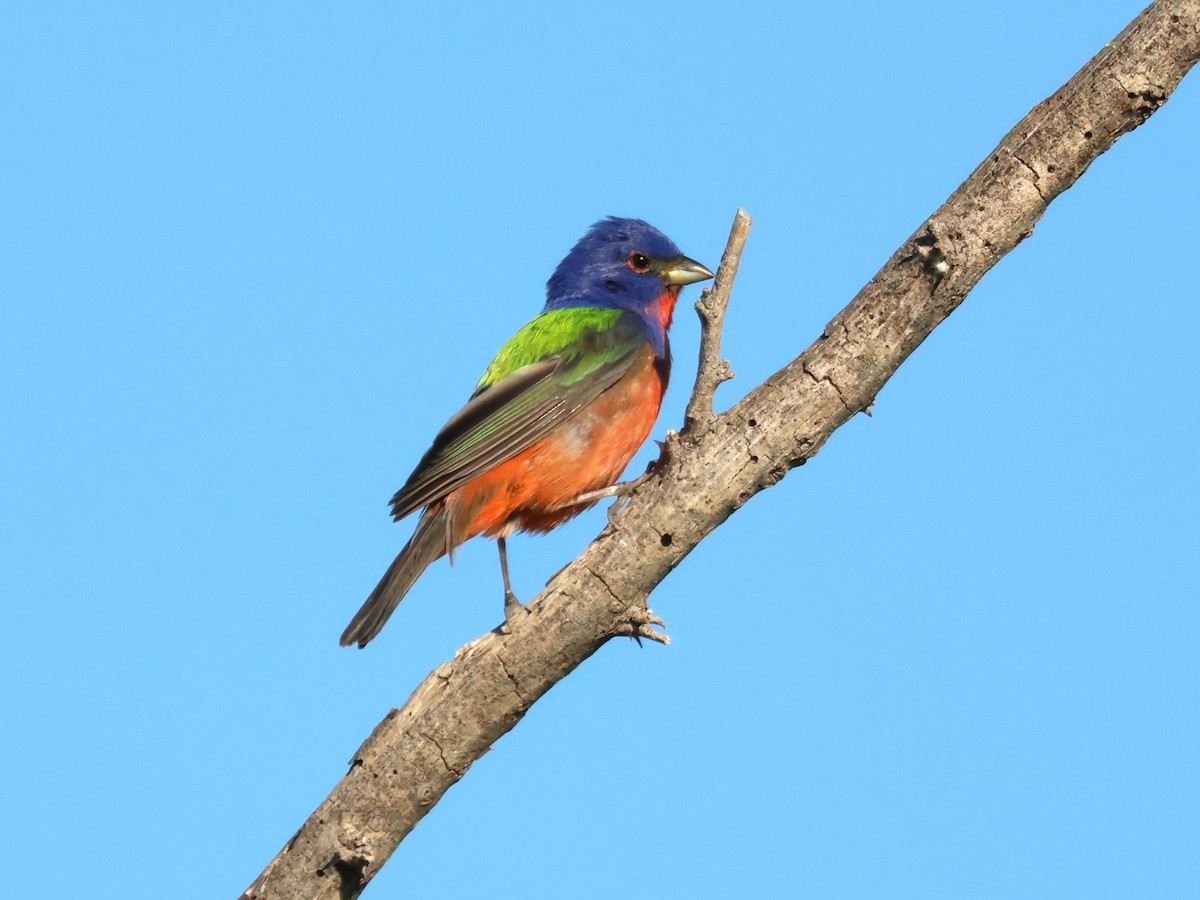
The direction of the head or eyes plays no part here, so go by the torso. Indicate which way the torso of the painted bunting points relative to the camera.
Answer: to the viewer's right
